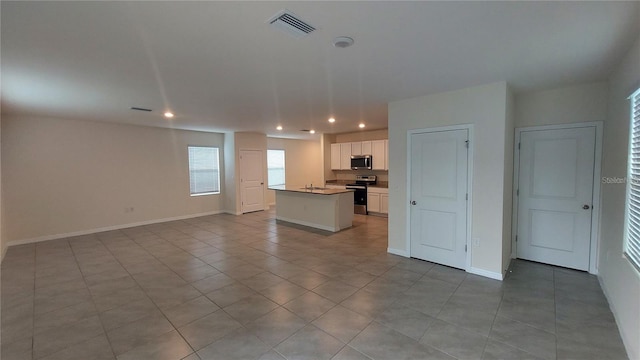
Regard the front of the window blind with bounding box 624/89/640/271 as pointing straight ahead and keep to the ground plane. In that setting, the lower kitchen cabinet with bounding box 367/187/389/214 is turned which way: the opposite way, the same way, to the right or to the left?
to the left

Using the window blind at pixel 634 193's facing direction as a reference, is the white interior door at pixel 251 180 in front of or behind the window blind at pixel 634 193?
in front

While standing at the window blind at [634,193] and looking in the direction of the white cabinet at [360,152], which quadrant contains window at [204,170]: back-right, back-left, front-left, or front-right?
front-left

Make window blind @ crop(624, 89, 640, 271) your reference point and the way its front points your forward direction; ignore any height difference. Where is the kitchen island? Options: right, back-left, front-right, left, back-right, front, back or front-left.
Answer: front

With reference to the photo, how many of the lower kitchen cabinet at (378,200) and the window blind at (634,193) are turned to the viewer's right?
0

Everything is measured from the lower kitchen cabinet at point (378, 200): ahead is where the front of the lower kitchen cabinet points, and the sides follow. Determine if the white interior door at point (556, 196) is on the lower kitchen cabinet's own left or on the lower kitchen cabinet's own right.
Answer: on the lower kitchen cabinet's own left

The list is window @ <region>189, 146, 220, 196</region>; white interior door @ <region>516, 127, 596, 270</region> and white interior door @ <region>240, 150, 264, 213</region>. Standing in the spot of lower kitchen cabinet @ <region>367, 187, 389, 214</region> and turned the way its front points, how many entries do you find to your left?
1

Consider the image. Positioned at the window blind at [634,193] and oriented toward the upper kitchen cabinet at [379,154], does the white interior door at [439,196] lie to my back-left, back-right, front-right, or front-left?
front-left

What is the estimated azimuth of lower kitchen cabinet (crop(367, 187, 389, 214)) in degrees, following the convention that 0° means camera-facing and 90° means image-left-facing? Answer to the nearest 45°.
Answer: approximately 45°

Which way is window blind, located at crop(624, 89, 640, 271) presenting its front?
to the viewer's left

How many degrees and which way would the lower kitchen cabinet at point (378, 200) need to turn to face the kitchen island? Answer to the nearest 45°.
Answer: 0° — it already faces it

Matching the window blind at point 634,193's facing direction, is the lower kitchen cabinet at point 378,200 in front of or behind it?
in front
